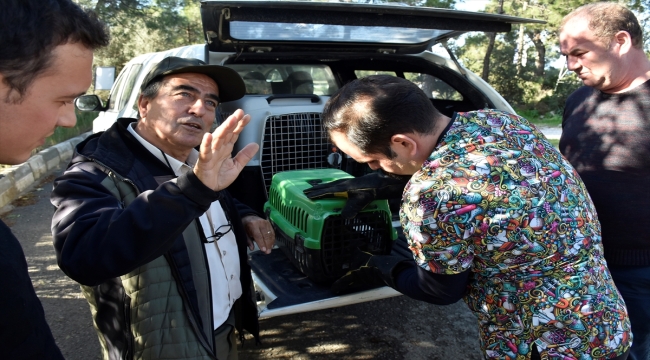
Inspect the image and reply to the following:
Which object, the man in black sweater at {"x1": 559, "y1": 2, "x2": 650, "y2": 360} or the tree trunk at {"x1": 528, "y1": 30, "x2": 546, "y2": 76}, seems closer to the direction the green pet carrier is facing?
the man in black sweater

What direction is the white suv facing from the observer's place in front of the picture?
facing away from the viewer and to the left of the viewer

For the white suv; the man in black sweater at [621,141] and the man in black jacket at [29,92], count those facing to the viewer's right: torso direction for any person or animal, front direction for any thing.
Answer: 1

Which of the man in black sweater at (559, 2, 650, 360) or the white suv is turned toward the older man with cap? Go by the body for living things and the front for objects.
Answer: the man in black sweater

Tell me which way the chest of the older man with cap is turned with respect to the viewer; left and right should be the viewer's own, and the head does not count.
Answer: facing the viewer and to the right of the viewer

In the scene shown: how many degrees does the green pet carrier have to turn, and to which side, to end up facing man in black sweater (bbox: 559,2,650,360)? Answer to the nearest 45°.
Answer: approximately 45° to its left

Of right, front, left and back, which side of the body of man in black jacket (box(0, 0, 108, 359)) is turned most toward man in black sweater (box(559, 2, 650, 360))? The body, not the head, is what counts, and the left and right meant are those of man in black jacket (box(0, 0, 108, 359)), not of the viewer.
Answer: front

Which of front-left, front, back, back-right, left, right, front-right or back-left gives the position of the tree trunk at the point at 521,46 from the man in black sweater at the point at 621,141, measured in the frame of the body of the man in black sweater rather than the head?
back-right

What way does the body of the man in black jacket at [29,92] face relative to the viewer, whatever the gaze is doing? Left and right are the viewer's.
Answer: facing to the right of the viewer

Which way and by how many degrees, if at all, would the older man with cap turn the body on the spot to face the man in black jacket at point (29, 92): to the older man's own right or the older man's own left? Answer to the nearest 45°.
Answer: approximately 90° to the older man's own right

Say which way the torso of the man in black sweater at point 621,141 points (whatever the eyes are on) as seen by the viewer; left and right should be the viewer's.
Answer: facing the viewer and to the left of the viewer

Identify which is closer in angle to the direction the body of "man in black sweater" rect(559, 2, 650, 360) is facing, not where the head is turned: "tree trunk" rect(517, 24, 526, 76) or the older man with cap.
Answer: the older man with cap

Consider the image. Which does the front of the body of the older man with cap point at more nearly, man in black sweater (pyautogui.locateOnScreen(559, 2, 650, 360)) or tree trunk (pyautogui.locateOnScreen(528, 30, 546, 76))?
the man in black sweater

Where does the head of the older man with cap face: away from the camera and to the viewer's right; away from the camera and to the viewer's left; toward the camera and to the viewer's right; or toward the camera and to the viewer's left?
toward the camera and to the viewer's right
